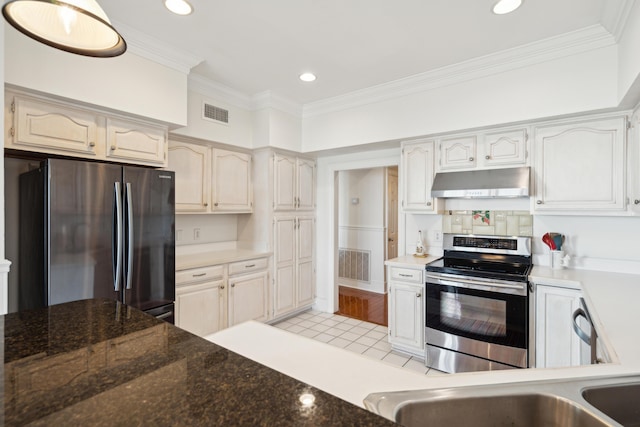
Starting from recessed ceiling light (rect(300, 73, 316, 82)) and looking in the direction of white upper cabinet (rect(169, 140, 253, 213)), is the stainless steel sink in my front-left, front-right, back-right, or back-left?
back-left

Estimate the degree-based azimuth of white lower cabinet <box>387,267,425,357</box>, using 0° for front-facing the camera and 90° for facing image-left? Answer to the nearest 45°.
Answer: approximately 45°

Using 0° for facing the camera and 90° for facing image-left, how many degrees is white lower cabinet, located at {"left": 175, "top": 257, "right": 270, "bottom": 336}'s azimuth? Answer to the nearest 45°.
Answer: approximately 315°

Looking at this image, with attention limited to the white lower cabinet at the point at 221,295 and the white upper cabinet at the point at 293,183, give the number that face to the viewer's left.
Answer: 0

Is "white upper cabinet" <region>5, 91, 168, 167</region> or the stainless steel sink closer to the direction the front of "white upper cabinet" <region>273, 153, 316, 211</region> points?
the stainless steel sink

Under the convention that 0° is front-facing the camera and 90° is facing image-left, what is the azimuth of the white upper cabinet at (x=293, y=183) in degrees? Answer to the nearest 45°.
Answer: approximately 315°

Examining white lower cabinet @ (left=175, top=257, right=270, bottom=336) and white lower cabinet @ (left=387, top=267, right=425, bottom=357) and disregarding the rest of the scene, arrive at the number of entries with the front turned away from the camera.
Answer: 0
